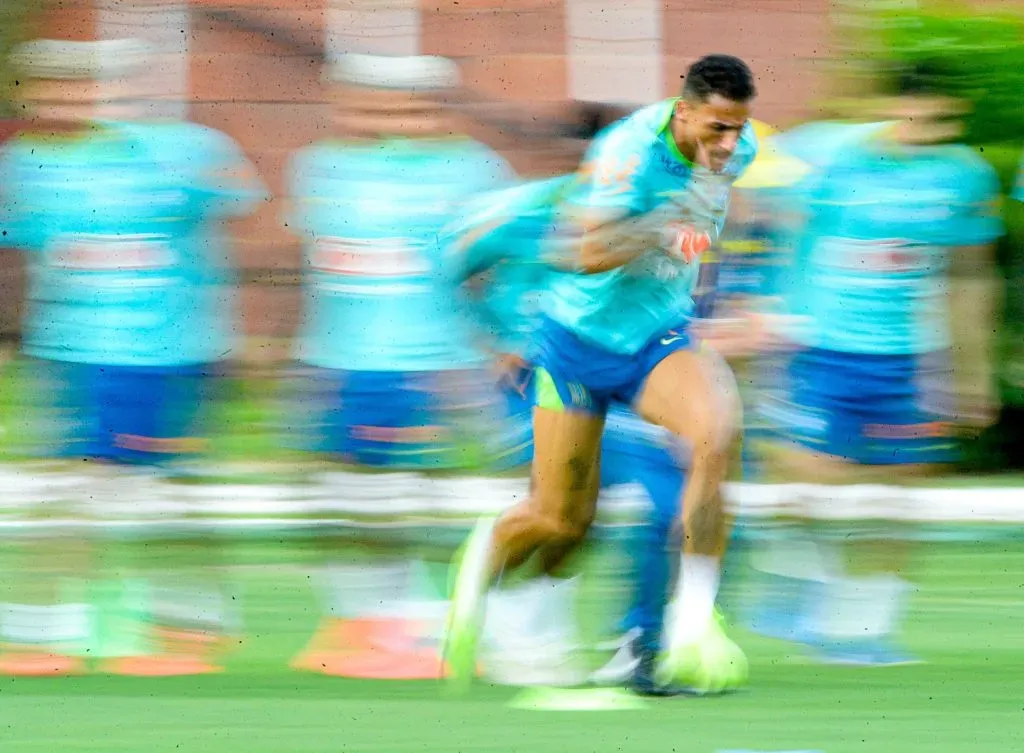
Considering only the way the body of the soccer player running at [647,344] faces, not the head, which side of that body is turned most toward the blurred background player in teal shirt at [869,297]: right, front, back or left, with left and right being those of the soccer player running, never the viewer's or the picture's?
left

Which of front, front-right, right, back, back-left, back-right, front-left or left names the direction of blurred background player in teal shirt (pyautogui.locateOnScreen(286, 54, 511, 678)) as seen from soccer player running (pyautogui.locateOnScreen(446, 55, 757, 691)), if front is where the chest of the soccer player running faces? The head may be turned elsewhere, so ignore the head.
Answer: back

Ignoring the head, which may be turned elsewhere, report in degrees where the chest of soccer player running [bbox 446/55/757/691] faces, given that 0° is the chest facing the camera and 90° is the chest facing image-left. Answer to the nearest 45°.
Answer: approximately 315°

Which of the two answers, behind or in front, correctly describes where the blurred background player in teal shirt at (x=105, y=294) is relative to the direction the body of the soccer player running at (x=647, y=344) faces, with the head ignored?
behind

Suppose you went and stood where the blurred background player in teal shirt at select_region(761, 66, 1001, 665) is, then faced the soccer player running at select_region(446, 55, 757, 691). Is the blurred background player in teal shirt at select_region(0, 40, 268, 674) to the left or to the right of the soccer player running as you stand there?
right
